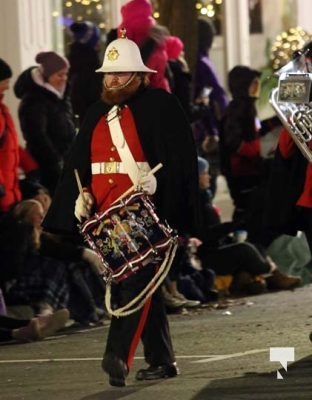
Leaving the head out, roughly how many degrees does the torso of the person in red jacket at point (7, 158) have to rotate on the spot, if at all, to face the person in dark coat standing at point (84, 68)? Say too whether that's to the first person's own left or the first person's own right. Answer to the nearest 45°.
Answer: approximately 45° to the first person's own left

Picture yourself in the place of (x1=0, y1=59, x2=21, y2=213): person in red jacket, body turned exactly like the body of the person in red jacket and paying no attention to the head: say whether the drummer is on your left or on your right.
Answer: on your right

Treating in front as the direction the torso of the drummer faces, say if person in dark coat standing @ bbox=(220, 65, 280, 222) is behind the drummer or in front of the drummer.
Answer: behind

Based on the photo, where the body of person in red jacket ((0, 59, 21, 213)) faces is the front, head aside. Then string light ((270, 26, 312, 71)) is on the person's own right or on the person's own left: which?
on the person's own left

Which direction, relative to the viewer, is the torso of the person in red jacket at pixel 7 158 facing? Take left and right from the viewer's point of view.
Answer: facing to the right of the viewer

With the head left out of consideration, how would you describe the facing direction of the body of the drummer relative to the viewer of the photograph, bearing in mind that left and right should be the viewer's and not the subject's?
facing the viewer and to the left of the viewer
